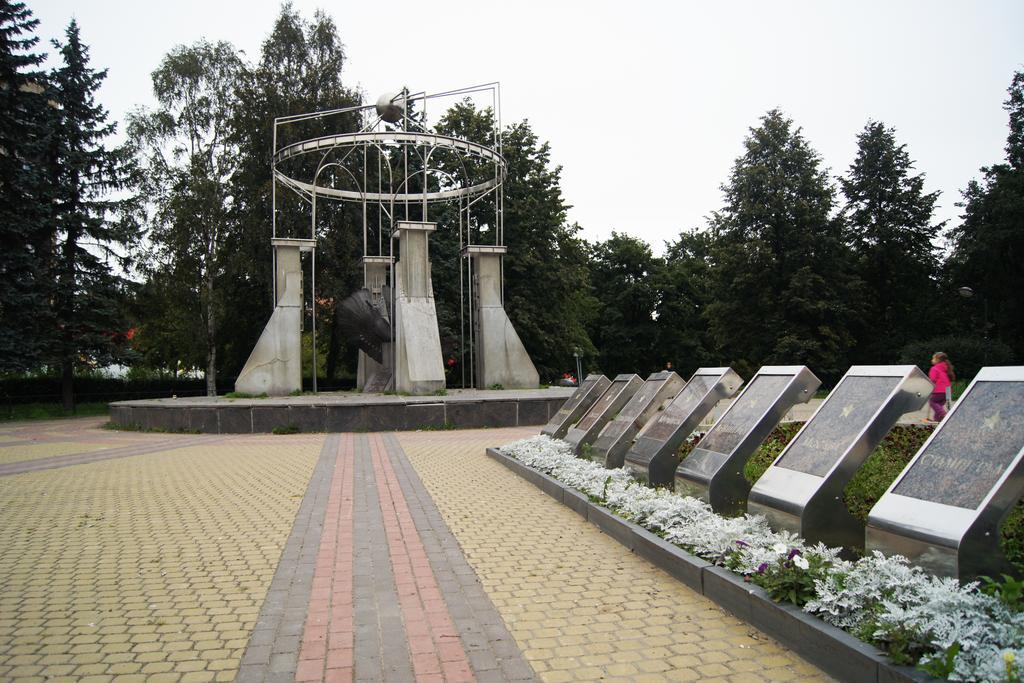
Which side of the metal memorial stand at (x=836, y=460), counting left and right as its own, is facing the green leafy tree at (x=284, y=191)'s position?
right

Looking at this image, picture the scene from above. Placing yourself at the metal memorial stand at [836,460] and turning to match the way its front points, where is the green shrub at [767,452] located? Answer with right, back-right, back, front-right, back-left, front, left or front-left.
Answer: back-right

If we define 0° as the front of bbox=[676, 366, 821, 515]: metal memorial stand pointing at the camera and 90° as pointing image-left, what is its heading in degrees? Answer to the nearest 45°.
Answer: approximately 45°

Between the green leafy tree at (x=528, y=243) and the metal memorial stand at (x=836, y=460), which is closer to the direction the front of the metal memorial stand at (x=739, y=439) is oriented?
the metal memorial stand

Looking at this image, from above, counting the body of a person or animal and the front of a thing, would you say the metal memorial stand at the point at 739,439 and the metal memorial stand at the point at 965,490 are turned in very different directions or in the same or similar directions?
same or similar directions

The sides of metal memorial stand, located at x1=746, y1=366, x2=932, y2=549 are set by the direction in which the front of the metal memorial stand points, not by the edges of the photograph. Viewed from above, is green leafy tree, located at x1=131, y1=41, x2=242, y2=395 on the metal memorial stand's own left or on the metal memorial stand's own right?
on the metal memorial stand's own right

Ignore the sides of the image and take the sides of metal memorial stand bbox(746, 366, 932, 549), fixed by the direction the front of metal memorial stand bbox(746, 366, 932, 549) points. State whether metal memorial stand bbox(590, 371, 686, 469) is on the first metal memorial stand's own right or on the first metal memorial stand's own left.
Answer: on the first metal memorial stand's own right

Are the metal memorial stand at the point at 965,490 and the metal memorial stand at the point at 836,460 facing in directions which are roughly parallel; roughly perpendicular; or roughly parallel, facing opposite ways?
roughly parallel

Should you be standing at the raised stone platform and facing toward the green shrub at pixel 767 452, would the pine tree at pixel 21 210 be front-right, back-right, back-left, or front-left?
back-right

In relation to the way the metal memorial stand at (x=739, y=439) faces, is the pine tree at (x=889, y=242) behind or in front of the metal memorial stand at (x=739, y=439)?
behind

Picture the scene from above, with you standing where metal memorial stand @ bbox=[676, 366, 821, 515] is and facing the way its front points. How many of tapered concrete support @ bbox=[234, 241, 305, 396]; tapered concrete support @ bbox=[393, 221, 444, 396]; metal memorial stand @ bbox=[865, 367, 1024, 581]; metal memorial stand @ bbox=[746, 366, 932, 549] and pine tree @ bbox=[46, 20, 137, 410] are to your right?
3

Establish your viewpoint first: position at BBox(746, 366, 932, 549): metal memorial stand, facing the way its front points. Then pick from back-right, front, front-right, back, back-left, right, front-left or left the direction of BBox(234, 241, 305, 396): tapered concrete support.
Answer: right

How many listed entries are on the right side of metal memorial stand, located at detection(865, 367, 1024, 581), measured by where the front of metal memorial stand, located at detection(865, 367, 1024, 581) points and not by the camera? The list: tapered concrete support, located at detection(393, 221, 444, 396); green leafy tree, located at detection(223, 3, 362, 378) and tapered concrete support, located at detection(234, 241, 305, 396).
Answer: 3

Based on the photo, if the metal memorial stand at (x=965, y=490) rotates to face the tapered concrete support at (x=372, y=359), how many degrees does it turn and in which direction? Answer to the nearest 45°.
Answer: approximately 90° to its right
